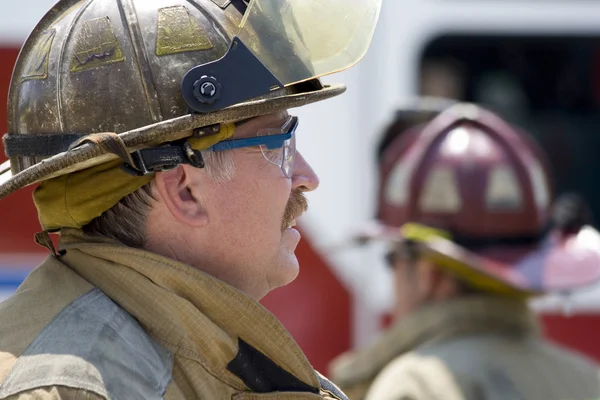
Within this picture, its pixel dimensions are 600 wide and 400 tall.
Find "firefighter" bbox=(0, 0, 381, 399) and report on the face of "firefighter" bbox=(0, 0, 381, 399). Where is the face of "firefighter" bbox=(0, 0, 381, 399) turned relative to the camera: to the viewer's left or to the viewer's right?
to the viewer's right

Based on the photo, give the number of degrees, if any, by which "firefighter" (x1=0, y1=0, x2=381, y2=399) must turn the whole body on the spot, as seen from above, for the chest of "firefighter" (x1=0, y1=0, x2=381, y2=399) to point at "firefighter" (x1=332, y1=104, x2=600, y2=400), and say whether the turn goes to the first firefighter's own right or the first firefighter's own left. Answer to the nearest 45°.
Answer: approximately 45° to the first firefighter's own left

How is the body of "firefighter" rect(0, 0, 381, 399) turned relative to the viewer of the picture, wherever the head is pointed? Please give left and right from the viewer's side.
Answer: facing to the right of the viewer

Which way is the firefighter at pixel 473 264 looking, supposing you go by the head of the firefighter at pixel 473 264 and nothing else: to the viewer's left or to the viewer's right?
to the viewer's left

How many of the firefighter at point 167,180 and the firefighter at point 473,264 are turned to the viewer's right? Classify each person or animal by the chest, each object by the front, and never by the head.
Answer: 1

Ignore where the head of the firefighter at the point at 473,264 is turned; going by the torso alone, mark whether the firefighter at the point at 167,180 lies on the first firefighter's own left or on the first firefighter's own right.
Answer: on the first firefighter's own left

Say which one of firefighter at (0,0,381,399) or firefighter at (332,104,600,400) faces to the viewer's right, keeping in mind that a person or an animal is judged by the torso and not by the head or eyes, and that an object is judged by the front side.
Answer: firefighter at (0,0,381,399)
